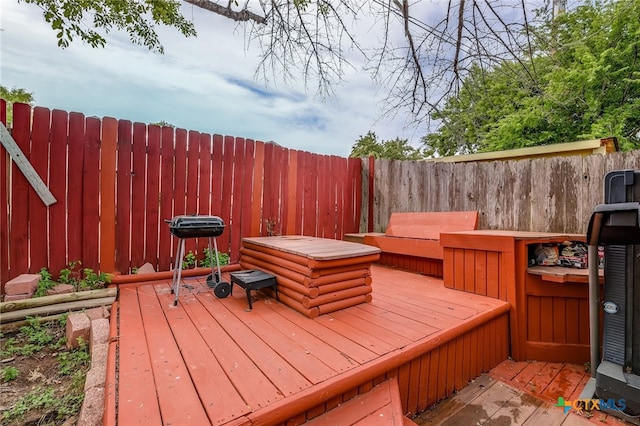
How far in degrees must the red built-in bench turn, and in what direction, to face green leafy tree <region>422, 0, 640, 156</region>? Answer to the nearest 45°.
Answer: approximately 180°

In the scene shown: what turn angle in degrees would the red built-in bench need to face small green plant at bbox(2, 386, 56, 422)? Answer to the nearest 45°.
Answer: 0° — it already faces it

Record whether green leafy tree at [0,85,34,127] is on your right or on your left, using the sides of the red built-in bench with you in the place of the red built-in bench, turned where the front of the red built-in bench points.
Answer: on your right

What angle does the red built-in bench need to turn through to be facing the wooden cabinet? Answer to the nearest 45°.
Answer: approximately 90° to its left

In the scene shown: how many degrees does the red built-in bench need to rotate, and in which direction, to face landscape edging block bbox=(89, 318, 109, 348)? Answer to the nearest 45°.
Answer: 0° — it already faces it

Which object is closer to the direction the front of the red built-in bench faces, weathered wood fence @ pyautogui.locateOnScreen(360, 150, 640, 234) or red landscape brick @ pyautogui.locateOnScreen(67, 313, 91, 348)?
the red landscape brick

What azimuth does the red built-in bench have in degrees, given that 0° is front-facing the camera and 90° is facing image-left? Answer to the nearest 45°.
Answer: approximately 45°
